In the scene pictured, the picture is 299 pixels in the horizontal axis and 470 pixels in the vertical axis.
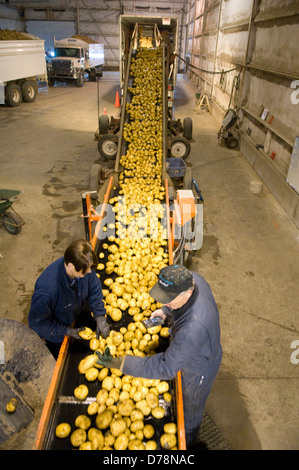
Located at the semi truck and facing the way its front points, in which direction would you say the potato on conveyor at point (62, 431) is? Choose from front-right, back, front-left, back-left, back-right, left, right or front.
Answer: front-left

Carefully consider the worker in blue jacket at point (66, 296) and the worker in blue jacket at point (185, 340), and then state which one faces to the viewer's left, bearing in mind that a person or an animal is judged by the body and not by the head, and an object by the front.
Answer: the worker in blue jacket at point (185, 340)

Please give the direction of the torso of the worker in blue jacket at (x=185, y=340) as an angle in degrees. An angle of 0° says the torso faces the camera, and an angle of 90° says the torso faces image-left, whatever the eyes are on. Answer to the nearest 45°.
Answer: approximately 90°

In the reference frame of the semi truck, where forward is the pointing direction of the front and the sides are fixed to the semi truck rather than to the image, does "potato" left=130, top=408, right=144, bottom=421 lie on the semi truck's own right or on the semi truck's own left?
on the semi truck's own left

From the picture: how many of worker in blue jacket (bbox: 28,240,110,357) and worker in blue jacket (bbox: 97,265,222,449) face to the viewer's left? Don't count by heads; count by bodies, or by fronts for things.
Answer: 1

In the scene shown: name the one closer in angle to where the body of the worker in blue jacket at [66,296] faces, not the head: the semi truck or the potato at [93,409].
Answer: the potato

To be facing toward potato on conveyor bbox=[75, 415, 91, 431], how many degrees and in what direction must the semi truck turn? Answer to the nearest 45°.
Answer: approximately 45° to its left

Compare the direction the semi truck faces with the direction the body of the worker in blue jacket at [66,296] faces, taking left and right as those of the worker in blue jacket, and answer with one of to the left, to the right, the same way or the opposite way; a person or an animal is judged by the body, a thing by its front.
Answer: to the right

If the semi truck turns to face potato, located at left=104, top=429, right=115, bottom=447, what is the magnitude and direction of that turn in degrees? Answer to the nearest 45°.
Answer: approximately 45° to its left
